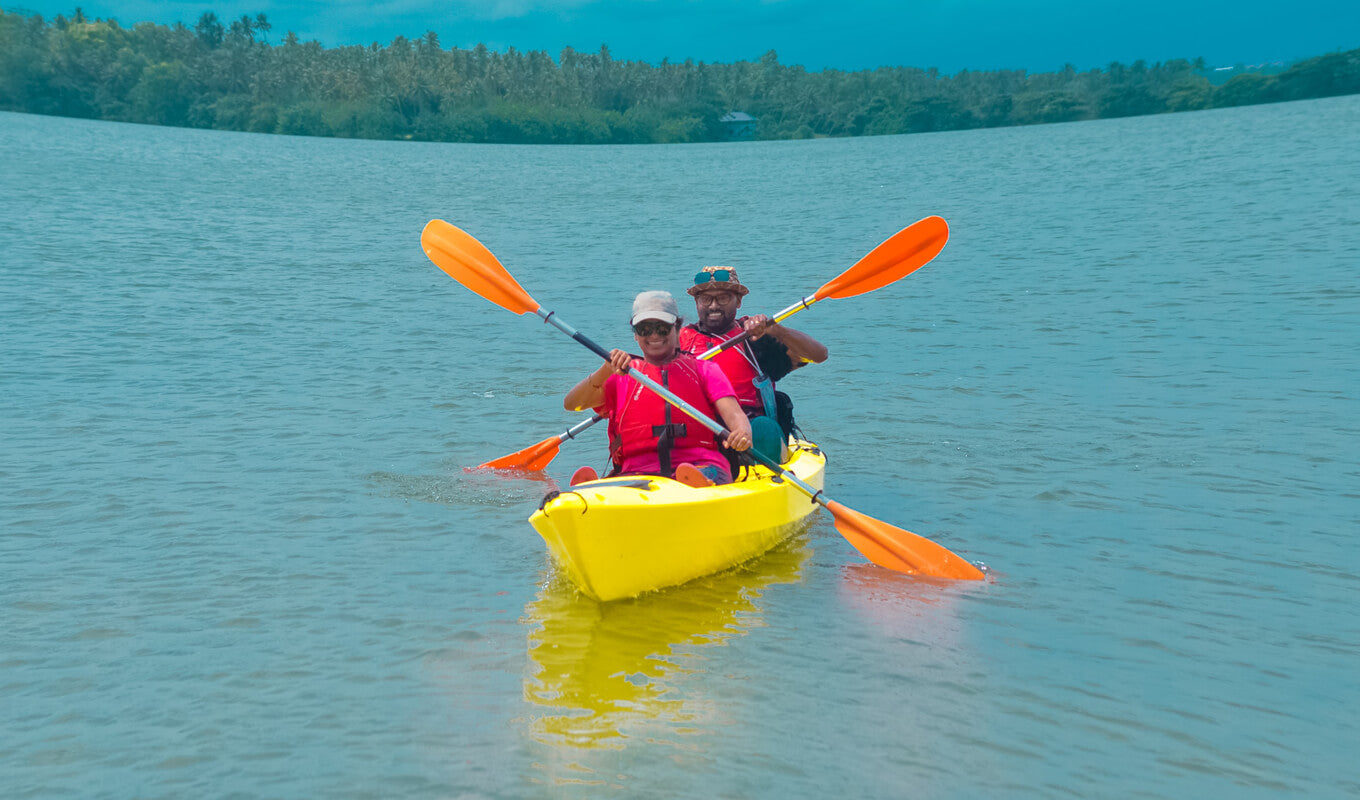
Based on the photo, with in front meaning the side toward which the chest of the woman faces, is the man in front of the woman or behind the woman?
behind

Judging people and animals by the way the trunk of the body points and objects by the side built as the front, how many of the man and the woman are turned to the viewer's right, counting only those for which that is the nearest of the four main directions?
0

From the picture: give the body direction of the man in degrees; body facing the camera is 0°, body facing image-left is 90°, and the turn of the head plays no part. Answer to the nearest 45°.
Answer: approximately 45°

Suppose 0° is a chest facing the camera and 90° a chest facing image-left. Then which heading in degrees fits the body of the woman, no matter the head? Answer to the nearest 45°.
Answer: approximately 0°

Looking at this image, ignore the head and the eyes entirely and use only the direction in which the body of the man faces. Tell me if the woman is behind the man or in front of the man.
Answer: in front
